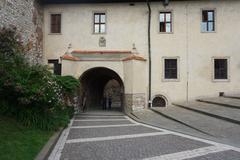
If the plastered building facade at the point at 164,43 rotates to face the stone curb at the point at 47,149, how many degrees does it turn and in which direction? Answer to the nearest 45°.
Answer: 0° — it already faces it

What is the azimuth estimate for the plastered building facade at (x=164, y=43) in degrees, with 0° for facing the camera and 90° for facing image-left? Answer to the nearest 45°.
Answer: approximately 0°

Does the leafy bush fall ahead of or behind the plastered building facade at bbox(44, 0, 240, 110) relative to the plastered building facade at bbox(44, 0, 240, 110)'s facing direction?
ahead

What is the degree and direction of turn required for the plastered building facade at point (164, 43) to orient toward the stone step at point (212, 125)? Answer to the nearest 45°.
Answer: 0° — it already faces it
